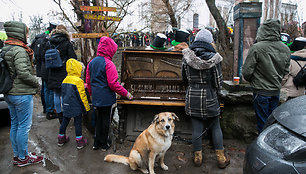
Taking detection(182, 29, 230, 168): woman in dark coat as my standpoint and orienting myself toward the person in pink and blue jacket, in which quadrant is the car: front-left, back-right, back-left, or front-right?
back-left

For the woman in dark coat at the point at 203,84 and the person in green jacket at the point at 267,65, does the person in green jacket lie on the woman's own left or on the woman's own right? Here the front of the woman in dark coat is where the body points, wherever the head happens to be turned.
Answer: on the woman's own right

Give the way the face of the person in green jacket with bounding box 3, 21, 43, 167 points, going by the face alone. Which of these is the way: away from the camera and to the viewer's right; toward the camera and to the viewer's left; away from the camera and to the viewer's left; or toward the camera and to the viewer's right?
away from the camera and to the viewer's right

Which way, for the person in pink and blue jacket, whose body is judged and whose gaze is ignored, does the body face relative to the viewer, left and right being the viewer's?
facing away from the viewer and to the right of the viewer

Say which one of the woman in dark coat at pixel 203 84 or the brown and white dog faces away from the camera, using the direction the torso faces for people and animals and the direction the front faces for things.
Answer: the woman in dark coat

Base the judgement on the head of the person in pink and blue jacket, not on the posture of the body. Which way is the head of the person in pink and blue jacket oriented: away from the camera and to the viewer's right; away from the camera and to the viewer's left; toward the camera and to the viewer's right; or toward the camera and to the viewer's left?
away from the camera and to the viewer's right

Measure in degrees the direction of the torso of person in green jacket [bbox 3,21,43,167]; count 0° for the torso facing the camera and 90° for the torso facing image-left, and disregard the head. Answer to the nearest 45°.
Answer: approximately 270°

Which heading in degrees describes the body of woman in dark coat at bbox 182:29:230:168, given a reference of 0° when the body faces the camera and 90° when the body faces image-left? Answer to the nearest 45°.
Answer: approximately 180°

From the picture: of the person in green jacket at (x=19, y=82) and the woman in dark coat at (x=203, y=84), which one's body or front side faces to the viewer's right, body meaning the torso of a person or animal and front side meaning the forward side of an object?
the person in green jacket

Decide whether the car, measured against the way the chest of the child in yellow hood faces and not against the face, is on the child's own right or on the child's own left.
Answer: on the child's own right

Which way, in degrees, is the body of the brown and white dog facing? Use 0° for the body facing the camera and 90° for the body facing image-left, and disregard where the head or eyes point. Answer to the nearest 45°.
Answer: approximately 315°

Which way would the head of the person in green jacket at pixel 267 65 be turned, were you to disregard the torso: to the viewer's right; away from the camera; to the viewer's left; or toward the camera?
away from the camera

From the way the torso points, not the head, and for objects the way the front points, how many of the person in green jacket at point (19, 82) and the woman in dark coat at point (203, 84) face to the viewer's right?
1

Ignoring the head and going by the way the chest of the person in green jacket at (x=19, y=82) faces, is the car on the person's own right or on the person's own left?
on the person's own right
